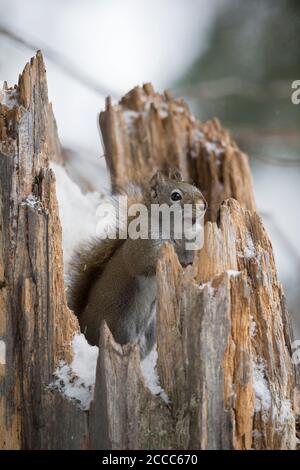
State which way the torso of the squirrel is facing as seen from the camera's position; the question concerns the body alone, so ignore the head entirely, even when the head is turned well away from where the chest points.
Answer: to the viewer's right
